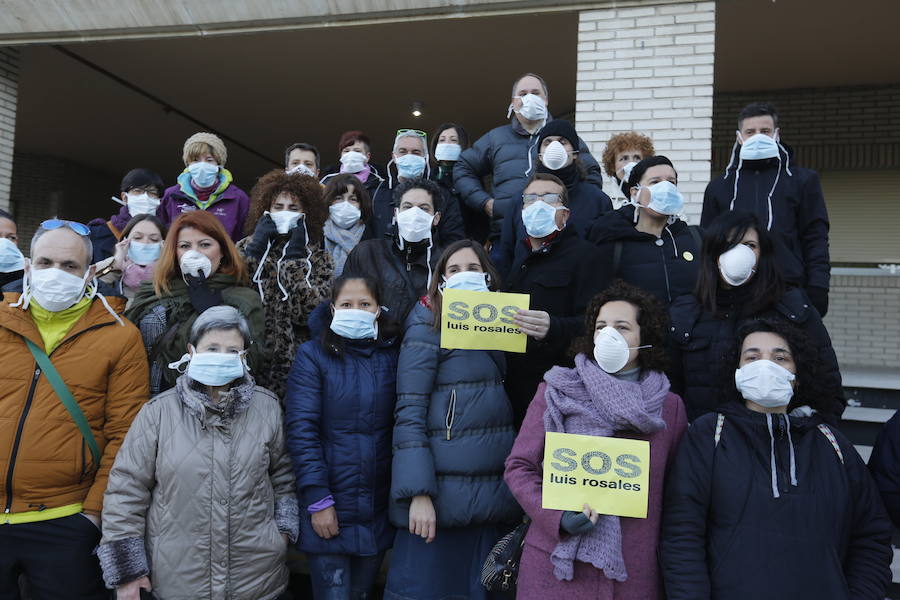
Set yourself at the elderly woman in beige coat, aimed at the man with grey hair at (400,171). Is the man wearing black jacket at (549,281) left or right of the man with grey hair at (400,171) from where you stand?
right

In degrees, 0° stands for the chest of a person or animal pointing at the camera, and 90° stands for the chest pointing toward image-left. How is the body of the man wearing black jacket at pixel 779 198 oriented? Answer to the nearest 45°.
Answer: approximately 0°

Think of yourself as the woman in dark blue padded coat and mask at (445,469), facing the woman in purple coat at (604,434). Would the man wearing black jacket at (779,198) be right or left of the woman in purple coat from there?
left

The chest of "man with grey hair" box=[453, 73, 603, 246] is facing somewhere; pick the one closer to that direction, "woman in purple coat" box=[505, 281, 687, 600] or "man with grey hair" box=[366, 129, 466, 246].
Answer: the woman in purple coat

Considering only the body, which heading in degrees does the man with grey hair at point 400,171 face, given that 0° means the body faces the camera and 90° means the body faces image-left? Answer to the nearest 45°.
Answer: approximately 0°
